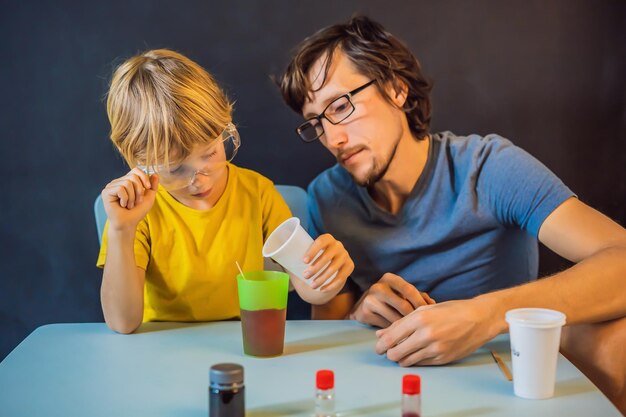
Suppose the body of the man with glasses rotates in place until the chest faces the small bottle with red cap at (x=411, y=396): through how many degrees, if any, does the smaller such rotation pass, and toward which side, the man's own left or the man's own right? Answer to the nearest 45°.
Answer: approximately 45° to the man's own left

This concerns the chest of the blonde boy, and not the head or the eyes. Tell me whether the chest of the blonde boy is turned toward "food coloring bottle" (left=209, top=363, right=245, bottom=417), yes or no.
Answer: yes

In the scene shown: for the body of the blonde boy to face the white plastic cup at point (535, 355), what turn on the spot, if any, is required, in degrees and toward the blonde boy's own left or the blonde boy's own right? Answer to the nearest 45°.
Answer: approximately 45° to the blonde boy's own left

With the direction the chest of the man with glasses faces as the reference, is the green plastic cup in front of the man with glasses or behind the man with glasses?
in front

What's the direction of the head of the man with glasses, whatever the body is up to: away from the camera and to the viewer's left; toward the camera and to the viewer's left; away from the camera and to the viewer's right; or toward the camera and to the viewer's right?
toward the camera and to the viewer's left

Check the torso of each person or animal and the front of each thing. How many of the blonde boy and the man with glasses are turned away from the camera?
0

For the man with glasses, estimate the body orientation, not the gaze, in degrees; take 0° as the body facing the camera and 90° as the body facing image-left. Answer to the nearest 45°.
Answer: approximately 45°

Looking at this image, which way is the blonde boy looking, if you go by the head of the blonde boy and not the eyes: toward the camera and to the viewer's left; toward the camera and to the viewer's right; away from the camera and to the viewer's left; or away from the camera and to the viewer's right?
toward the camera and to the viewer's right

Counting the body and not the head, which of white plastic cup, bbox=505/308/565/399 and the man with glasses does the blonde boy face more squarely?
the white plastic cup
